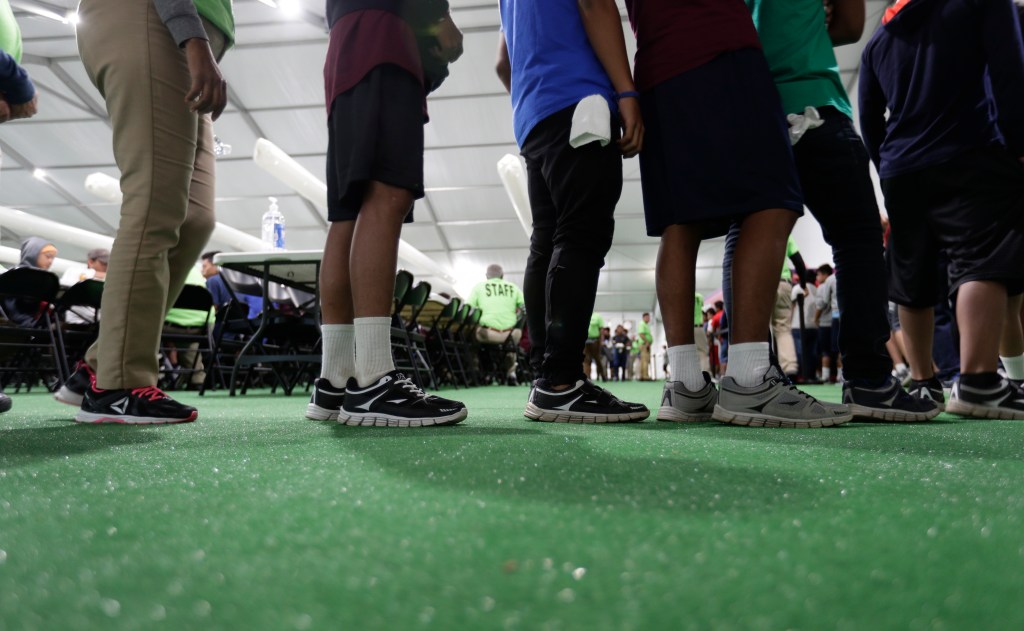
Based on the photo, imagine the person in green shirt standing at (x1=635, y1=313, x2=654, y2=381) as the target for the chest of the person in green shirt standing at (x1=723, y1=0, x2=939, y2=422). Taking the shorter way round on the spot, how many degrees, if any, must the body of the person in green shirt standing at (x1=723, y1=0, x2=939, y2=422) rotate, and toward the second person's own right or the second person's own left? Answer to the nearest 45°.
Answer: approximately 90° to the second person's own left

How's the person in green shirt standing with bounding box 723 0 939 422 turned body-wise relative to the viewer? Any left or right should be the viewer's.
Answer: facing to the right of the viewer

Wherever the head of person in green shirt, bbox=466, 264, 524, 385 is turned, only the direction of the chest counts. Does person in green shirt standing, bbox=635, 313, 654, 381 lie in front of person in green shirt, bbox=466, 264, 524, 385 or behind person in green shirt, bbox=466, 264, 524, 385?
in front

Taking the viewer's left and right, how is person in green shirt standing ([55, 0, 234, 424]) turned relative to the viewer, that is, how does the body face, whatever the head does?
facing to the right of the viewer

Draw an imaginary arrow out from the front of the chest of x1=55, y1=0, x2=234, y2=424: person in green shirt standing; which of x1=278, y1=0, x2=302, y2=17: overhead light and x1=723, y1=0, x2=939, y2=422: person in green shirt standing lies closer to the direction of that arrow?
the person in green shirt standing

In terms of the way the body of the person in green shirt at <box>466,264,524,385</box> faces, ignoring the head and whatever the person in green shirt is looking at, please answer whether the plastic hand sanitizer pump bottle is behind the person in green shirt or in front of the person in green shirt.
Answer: behind

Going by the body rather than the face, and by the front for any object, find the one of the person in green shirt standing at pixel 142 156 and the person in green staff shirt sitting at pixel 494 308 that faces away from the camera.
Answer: the person in green staff shirt sitting at pixel 494 308

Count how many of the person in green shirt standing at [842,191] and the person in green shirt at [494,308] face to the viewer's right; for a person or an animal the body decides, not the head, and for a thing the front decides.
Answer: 1

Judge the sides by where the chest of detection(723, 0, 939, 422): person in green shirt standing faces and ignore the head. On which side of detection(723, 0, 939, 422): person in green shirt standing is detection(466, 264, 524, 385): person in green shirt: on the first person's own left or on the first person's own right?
on the first person's own left

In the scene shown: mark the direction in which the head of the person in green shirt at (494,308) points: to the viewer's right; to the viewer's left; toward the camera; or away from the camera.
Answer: away from the camera

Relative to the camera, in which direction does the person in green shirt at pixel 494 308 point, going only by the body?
away from the camera
